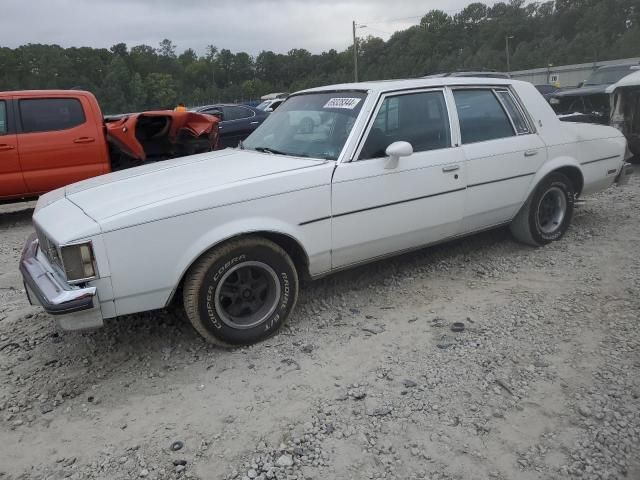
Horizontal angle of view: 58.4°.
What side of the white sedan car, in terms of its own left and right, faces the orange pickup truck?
right

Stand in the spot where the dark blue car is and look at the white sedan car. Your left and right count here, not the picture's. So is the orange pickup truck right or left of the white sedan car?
right

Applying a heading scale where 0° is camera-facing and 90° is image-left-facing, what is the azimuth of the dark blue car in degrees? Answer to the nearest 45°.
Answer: approximately 45°

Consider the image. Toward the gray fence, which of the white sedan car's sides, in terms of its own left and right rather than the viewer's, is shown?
back

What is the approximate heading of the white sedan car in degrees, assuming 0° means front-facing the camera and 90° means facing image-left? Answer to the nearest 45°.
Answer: approximately 45°

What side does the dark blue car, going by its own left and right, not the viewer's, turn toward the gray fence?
back

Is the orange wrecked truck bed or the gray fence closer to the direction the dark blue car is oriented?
the orange wrecked truck bed

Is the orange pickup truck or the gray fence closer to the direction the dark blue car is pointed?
the orange pickup truck

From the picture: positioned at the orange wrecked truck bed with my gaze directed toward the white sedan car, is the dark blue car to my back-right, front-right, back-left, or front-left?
back-left
